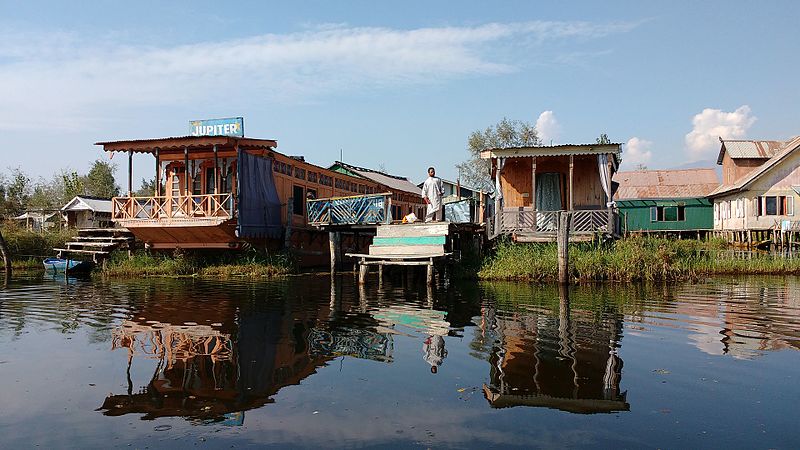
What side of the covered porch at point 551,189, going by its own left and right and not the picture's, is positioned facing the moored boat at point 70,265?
right

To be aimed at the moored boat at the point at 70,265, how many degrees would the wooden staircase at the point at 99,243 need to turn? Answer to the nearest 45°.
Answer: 0° — it already faces it

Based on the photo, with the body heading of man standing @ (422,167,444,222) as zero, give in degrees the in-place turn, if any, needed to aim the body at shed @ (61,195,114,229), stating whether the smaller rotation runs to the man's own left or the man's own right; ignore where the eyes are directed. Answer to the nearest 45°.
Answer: approximately 135° to the man's own right

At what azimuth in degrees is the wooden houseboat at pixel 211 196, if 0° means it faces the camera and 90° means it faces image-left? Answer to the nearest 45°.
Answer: approximately 45°

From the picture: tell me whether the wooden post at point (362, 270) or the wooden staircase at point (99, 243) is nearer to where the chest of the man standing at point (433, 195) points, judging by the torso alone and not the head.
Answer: the wooden post

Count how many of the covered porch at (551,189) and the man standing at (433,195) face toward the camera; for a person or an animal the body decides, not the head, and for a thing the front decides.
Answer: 2

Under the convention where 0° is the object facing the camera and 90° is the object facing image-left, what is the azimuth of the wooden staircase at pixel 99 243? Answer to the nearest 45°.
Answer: approximately 45°

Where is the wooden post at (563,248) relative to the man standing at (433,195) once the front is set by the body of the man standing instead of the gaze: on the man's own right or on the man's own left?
on the man's own left
